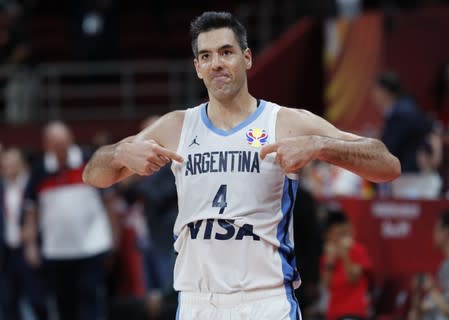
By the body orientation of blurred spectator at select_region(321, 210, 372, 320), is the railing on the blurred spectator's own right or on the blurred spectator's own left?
on the blurred spectator's own right

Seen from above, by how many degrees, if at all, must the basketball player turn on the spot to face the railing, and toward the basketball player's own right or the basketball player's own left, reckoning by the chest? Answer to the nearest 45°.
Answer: approximately 180°

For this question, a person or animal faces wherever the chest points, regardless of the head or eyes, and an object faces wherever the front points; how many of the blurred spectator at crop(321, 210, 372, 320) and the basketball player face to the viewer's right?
0

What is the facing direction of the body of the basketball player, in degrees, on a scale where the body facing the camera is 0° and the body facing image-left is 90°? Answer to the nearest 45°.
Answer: approximately 0°

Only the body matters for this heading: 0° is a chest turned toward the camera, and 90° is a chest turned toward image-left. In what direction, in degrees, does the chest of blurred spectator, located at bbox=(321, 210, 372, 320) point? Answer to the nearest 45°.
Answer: approximately 45°
